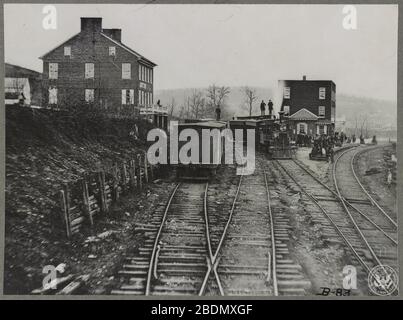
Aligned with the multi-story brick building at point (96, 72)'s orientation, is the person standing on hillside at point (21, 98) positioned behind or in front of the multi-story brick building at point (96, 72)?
behind

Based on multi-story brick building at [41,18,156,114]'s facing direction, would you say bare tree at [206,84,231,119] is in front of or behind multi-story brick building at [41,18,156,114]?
in front

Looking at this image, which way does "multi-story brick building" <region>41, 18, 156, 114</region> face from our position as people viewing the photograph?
facing to the right of the viewer

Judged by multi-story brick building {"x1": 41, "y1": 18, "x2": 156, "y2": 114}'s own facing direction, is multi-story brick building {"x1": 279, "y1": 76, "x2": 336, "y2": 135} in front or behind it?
in front

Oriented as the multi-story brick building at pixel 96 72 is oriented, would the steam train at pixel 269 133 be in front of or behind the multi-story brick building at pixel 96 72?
in front

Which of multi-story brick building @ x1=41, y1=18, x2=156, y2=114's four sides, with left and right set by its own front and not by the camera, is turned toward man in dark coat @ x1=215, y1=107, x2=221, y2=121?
front

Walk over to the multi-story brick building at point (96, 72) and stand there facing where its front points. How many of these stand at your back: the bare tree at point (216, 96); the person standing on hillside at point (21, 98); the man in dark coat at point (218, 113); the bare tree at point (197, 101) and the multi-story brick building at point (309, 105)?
1

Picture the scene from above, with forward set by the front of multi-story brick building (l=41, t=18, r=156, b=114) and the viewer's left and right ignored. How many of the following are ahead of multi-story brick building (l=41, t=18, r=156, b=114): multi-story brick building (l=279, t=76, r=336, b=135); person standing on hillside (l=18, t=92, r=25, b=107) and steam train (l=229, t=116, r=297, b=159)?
2

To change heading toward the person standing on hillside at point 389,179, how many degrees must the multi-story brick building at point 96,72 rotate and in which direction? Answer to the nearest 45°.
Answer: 0° — it already faces them
